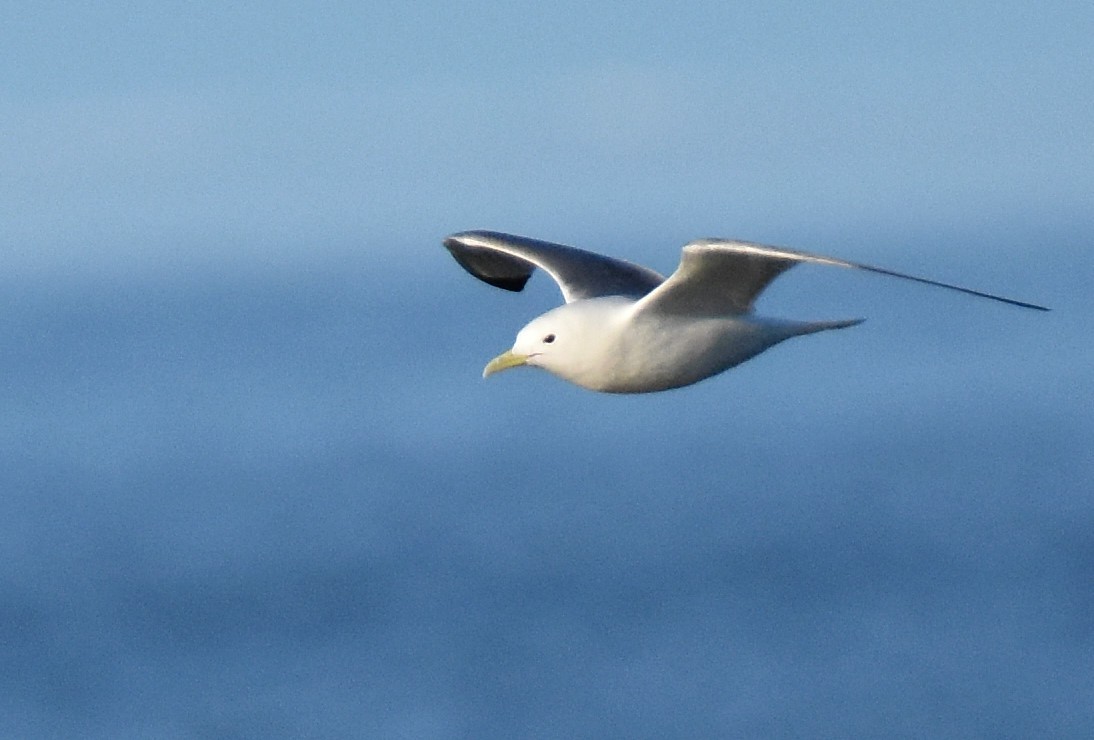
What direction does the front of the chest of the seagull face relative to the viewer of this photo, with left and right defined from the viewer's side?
facing the viewer and to the left of the viewer
